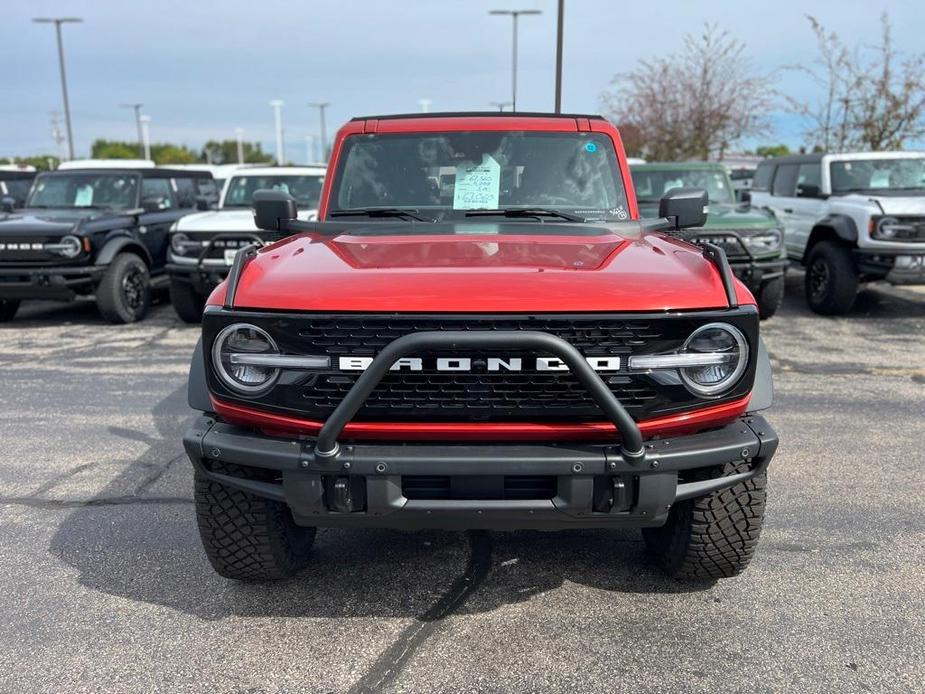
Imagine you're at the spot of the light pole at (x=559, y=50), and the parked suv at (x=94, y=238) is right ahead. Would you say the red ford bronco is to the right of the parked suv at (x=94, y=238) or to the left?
left

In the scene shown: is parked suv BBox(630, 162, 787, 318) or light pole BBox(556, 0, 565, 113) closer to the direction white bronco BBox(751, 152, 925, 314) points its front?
the parked suv

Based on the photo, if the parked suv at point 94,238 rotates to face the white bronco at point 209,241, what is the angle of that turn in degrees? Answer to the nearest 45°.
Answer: approximately 90° to its left

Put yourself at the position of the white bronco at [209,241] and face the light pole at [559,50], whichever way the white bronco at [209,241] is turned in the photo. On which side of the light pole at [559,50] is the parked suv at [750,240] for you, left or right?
right

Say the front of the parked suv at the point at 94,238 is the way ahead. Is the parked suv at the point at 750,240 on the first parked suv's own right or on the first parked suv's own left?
on the first parked suv's own left

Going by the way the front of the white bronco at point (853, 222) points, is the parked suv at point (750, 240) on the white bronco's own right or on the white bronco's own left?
on the white bronco's own right

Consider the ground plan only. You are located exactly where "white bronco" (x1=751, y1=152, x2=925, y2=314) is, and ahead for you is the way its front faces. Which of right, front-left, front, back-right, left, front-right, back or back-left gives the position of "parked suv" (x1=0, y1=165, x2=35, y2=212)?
back-right

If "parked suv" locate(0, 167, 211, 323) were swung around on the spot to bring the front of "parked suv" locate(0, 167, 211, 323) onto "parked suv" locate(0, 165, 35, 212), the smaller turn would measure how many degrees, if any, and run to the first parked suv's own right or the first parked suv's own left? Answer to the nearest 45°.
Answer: approximately 135° to the first parked suv's own right

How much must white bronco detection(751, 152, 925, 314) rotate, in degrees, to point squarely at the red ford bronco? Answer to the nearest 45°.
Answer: approximately 45° to its right
